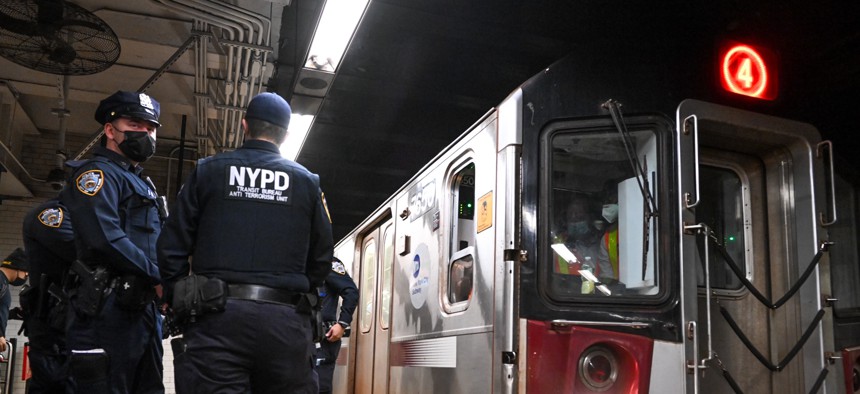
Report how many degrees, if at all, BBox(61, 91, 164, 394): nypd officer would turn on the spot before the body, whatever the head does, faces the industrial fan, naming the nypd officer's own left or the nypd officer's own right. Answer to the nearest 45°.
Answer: approximately 135° to the nypd officer's own left

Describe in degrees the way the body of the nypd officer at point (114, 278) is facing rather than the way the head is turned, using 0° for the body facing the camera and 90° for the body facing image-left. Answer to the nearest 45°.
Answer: approximately 315°

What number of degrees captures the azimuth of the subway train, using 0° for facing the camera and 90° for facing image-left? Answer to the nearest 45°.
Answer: approximately 315°

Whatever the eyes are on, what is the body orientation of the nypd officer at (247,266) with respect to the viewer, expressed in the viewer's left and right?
facing away from the viewer

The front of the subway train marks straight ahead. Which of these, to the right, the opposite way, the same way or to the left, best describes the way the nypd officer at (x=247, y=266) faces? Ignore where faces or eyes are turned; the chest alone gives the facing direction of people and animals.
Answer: the opposite way

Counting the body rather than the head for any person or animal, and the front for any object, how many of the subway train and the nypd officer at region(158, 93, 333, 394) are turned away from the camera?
1

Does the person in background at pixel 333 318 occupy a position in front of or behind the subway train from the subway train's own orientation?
behind

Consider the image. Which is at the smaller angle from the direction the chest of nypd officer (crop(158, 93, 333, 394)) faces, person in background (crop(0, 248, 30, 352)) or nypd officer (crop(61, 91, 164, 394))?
the person in background

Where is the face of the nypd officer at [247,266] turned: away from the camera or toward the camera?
away from the camera

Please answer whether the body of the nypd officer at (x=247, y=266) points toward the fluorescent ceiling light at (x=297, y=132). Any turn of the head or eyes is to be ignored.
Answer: yes
